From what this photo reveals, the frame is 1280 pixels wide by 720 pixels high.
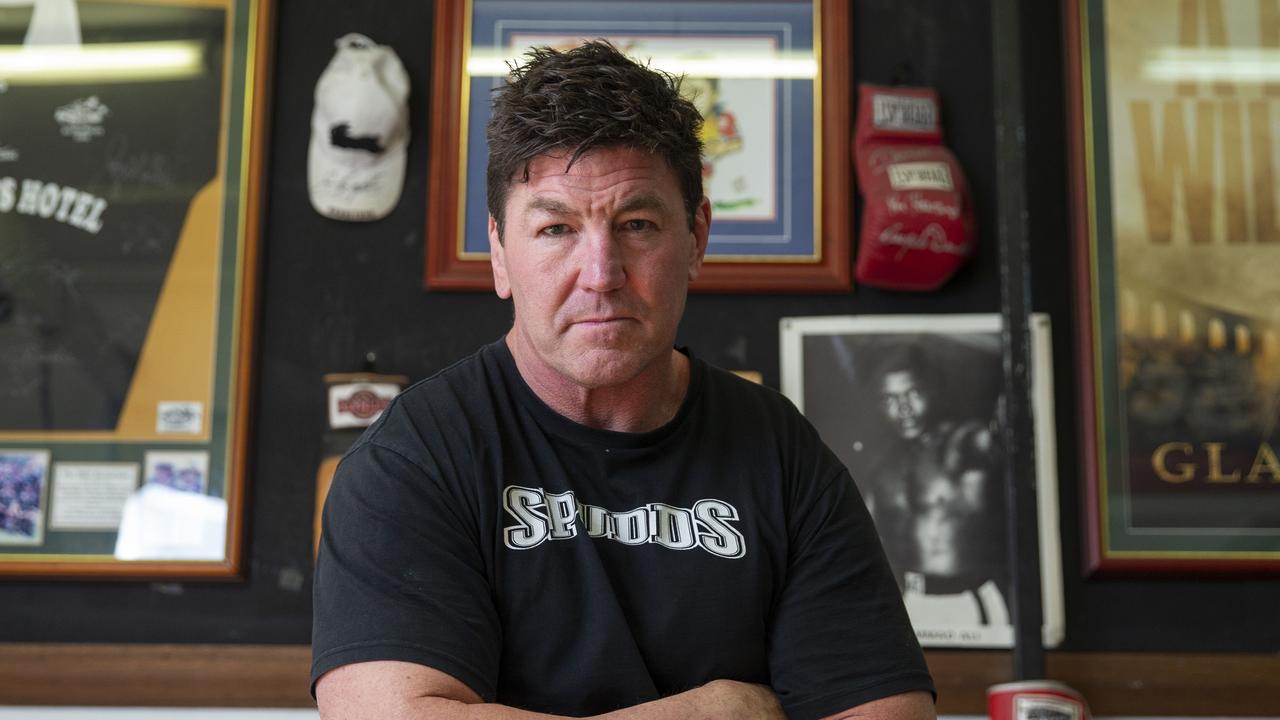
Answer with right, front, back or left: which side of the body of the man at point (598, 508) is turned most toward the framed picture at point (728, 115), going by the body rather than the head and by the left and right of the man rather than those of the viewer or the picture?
back

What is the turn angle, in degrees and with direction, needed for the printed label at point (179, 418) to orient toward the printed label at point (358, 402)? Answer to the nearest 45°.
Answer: approximately 45° to its left

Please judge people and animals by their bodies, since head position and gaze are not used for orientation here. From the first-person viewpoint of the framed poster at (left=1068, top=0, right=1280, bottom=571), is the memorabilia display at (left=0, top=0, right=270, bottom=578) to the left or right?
on its right

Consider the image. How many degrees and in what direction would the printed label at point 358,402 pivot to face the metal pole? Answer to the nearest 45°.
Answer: approximately 90° to its left

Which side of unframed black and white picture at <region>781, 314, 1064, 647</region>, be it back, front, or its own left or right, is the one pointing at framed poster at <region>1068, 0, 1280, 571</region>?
left

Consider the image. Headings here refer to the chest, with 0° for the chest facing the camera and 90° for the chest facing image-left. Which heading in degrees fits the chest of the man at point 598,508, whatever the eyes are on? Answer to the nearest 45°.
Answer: approximately 0°

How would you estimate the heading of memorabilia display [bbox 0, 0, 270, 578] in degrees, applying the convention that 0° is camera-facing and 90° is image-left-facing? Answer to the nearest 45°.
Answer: approximately 0°

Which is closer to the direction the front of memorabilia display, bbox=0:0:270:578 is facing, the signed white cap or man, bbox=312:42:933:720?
the man
